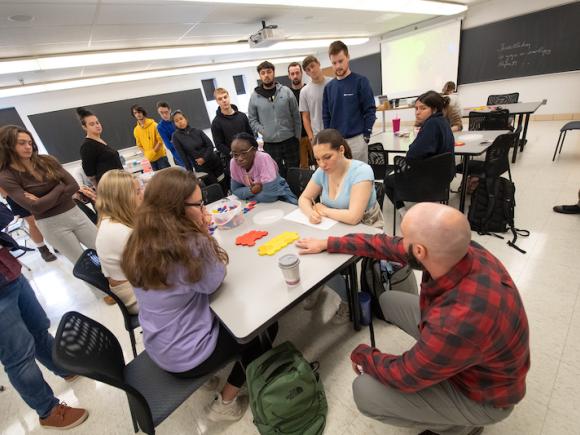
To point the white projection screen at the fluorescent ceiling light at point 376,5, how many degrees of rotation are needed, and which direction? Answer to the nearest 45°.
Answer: approximately 45° to its left

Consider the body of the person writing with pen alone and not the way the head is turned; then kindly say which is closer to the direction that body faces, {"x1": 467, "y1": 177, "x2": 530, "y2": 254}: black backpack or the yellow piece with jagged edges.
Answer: the yellow piece with jagged edges

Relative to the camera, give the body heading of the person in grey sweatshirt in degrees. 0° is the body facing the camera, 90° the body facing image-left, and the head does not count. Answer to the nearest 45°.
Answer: approximately 0°

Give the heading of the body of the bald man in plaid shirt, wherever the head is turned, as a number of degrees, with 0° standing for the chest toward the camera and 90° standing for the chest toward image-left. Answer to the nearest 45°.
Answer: approximately 135°

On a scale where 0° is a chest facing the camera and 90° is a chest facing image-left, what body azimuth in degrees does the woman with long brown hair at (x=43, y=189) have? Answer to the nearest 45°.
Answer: approximately 315°

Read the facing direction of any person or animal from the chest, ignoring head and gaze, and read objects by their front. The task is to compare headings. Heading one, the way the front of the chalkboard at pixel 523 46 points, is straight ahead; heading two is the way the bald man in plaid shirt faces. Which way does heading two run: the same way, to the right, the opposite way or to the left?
to the right

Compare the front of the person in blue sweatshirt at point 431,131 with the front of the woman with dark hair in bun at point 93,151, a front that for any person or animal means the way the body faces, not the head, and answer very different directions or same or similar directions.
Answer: very different directions

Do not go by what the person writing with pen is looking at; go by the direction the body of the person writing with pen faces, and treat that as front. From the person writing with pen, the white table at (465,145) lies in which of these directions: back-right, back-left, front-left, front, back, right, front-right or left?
back
